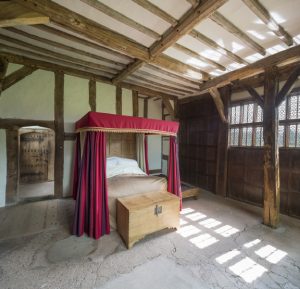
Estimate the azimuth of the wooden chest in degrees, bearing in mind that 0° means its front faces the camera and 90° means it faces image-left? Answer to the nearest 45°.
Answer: approximately 315°

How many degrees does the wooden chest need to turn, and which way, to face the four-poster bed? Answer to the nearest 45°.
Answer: approximately 135° to its right

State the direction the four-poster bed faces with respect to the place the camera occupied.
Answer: facing the viewer and to the right of the viewer

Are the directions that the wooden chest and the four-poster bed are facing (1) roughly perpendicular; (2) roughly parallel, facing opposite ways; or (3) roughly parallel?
roughly parallel

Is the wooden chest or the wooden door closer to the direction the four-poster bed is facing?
the wooden chest

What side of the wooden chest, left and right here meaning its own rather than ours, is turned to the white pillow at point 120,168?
back

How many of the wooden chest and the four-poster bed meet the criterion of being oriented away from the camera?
0

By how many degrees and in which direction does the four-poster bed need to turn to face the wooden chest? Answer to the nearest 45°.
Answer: approximately 45° to its left

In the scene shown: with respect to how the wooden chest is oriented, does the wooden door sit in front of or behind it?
behind
